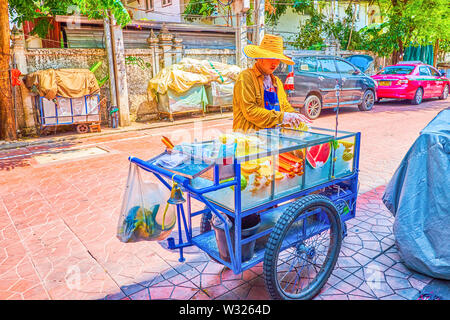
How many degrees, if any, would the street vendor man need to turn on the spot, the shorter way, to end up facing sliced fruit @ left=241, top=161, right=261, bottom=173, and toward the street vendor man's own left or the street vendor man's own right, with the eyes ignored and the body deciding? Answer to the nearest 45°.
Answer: approximately 45° to the street vendor man's own right

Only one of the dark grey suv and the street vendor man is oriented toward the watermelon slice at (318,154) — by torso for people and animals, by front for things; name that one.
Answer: the street vendor man

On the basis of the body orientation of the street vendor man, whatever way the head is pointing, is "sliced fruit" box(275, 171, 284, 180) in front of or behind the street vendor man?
in front

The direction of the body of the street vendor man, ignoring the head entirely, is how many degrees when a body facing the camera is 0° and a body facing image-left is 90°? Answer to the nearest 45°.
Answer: approximately 315°

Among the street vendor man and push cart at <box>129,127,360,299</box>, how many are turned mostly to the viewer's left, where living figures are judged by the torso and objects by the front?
0

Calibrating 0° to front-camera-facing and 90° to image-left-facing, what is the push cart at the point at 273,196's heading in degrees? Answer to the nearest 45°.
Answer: approximately 225°

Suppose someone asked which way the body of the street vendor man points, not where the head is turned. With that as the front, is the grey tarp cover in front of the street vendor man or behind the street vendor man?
in front

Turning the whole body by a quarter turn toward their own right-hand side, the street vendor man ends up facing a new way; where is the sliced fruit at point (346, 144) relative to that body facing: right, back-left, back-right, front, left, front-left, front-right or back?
back-left

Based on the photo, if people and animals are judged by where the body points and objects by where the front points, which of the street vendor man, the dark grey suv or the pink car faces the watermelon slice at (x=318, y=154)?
the street vendor man

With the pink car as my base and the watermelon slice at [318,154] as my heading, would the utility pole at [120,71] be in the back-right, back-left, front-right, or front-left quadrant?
front-right

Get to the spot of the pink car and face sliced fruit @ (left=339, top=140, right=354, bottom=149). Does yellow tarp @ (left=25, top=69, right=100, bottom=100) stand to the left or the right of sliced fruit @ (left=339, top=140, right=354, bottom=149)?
right

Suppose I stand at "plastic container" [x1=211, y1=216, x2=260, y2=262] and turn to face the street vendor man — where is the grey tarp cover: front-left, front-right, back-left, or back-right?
front-right

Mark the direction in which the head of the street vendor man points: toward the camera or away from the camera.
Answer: toward the camera
